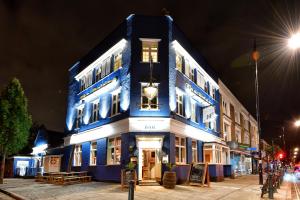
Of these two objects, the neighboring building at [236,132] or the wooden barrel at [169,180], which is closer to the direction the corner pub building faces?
the wooden barrel

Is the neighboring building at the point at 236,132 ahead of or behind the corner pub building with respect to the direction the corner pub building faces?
behind

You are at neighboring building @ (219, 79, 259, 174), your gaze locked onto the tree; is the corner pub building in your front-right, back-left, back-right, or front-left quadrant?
front-left

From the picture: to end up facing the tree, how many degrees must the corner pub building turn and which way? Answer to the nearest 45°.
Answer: approximately 90° to its right

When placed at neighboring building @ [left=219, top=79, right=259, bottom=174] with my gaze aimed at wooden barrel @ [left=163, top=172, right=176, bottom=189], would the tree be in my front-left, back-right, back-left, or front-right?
front-right

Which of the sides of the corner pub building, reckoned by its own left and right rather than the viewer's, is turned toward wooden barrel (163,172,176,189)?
front

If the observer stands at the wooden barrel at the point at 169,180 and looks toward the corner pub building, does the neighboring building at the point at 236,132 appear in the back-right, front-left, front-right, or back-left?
front-right

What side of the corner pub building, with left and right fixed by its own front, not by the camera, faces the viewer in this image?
front

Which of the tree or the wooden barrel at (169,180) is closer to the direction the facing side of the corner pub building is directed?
the wooden barrel

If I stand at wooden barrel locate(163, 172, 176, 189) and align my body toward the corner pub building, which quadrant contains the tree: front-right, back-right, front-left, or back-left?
front-left
